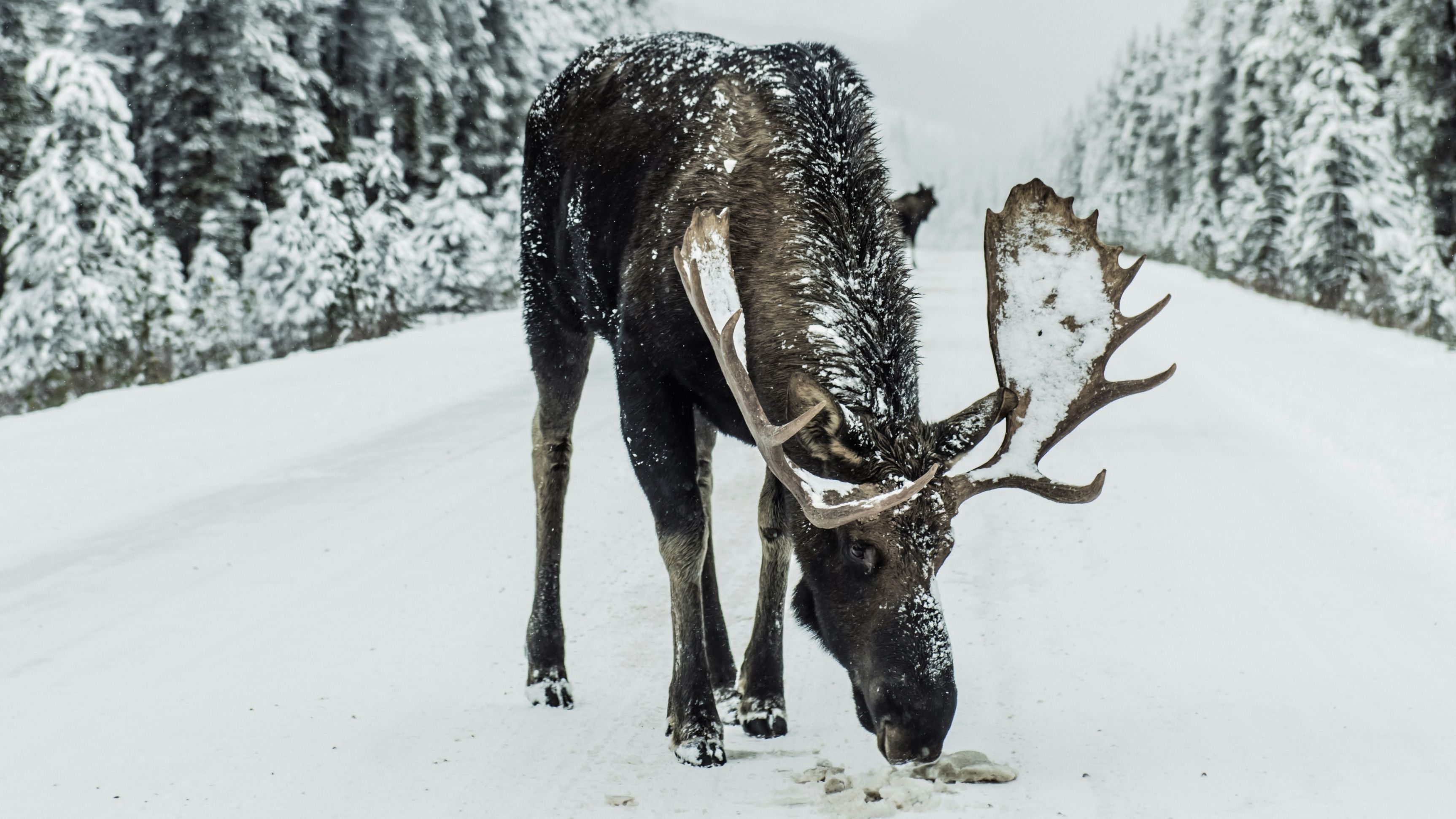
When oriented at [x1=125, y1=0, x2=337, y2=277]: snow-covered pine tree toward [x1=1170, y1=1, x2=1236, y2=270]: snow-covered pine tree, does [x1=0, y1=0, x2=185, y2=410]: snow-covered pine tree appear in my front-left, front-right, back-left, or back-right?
back-right

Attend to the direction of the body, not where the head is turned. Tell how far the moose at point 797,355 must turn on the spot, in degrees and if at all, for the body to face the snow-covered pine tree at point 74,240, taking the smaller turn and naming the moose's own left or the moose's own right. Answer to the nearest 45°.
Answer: approximately 180°

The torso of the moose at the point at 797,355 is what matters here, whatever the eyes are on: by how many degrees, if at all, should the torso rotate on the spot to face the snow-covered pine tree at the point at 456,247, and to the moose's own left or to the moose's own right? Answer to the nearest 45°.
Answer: approximately 135° to the moose's own left

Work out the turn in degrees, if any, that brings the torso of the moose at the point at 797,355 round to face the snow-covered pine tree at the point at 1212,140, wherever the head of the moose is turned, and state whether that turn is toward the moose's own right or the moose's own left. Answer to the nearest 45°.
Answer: approximately 135° to the moose's own left

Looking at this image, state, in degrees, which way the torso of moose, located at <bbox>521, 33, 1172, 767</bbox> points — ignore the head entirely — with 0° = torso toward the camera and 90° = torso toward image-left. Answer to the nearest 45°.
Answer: approximately 315°

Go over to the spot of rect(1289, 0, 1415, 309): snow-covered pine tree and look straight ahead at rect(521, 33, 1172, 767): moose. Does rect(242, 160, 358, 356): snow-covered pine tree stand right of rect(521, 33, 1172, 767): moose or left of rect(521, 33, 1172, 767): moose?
right

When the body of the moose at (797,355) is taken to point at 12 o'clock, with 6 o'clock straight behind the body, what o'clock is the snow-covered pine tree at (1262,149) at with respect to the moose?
The snow-covered pine tree is roughly at 8 o'clock from the moose.
